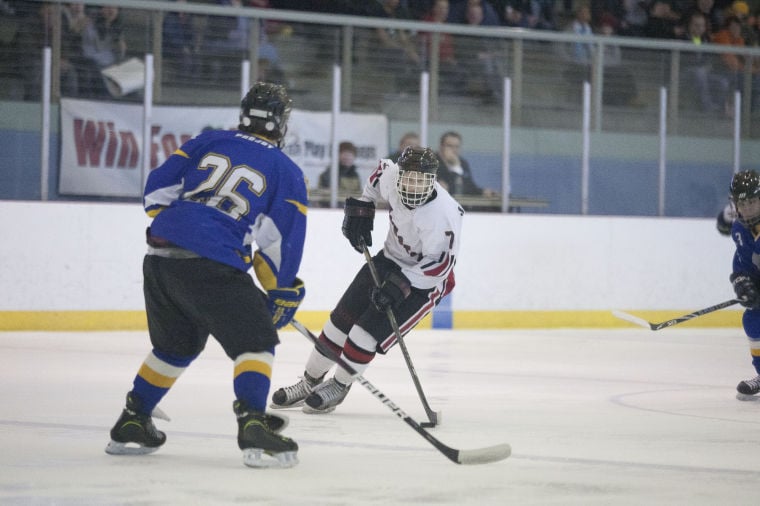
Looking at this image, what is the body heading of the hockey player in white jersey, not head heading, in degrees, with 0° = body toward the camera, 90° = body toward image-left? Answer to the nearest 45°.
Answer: approximately 45°

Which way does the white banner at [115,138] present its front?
toward the camera

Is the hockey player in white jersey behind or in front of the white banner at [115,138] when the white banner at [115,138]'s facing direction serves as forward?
in front

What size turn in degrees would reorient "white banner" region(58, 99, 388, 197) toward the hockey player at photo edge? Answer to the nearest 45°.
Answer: approximately 45° to its left

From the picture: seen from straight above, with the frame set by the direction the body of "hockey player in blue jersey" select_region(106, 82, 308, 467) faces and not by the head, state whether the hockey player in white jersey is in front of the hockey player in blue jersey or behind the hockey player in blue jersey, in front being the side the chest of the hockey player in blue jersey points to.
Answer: in front

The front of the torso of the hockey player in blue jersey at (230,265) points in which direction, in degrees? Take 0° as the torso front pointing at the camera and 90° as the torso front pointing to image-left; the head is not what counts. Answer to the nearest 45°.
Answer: approximately 225°

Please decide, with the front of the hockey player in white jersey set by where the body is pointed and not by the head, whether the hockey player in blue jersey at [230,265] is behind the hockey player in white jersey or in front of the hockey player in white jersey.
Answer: in front

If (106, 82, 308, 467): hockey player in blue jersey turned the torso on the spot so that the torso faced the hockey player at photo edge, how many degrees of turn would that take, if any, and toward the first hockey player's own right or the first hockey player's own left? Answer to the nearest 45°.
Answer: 0° — they already face them

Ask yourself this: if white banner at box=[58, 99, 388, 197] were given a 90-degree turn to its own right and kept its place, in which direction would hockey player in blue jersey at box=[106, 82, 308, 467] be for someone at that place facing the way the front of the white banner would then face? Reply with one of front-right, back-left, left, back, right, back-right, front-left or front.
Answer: left

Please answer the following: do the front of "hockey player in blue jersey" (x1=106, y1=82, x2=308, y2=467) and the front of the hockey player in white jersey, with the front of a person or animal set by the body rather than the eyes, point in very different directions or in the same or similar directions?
very different directions
